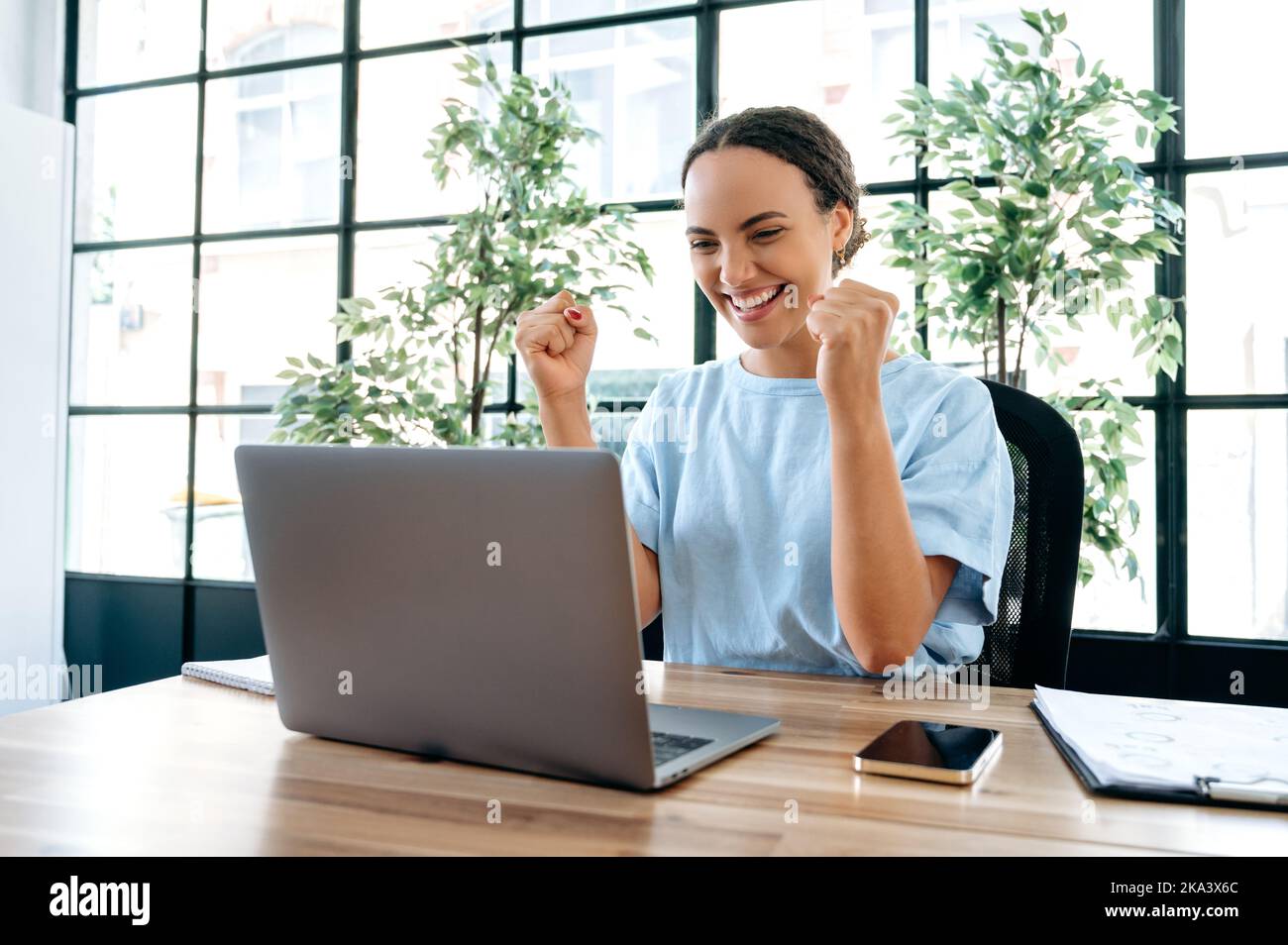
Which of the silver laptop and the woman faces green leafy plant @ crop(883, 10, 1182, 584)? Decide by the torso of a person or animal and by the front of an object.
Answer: the silver laptop

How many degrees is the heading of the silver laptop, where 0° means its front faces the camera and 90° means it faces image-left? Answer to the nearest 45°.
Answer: approximately 225°

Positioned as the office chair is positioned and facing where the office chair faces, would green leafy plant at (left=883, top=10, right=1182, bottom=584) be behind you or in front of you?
behind

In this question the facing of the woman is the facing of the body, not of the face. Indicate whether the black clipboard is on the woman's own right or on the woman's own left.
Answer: on the woman's own left

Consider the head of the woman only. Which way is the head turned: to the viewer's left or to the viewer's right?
to the viewer's left

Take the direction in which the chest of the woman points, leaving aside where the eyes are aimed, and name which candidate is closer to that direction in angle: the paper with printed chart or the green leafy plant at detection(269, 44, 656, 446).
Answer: the paper with printed chart

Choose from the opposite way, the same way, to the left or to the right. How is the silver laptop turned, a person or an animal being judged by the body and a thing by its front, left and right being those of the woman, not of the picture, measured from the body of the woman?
the opposite way

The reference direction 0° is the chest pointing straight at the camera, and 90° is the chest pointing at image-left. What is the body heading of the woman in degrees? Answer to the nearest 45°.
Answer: approximately 45°
